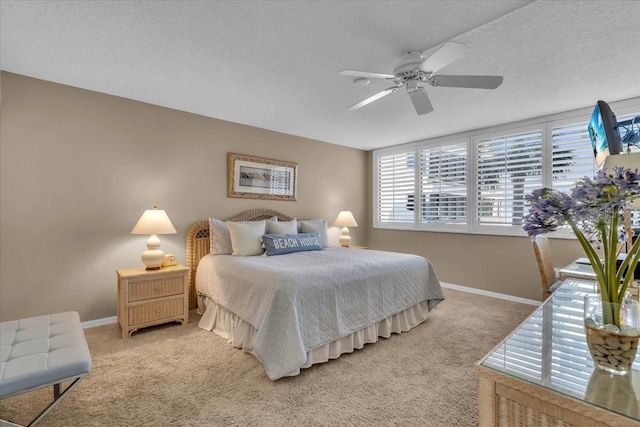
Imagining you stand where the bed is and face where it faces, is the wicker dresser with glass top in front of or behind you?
in front

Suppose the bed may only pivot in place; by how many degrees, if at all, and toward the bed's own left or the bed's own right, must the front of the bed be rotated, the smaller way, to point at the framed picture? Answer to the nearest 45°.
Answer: approximately 180°

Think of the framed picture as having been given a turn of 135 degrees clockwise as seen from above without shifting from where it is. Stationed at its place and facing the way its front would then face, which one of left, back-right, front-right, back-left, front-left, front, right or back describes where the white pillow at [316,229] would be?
back

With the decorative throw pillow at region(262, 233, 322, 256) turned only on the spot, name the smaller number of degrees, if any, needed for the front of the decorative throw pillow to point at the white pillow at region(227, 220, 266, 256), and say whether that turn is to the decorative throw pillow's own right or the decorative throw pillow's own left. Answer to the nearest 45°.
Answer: approximately 135° to the decorative throw pillow's own right

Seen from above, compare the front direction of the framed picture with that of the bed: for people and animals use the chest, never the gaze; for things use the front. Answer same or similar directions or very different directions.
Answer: same or similar directions

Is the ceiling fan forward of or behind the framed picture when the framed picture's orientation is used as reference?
forward

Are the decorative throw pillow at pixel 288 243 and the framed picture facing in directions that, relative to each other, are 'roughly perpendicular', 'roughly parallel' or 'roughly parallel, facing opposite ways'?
roughly parallel

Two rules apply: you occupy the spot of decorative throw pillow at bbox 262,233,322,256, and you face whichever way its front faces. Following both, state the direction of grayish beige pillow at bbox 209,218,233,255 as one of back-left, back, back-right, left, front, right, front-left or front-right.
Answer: back-right

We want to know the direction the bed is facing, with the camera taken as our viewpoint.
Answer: facing the viewer and to the right of the viewer
